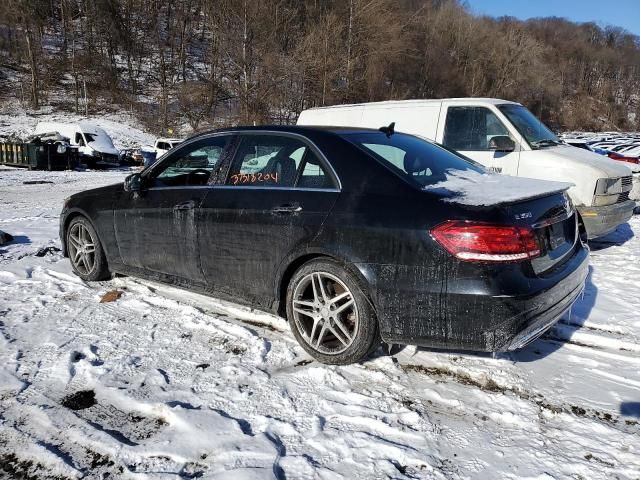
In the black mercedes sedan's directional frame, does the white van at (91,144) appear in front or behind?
in front

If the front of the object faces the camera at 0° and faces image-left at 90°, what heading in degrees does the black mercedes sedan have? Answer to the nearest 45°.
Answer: approximately 135°

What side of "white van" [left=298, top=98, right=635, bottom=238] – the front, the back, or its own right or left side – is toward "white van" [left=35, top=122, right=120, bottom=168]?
back

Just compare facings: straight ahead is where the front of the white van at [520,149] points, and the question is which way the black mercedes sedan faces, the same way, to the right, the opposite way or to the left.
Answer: the opposite way

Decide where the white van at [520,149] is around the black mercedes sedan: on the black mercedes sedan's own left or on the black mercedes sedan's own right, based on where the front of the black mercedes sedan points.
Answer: on the black mercedes sedan's own right

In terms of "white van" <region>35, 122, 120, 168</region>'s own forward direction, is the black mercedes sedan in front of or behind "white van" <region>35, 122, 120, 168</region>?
in front

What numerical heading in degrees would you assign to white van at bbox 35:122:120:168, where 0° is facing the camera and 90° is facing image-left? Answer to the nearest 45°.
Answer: approximately 315°

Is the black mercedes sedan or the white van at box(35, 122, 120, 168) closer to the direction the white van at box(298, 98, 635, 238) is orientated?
the black mercedes sedan

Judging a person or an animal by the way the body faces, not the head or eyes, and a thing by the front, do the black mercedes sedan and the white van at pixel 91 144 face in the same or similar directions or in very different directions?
very different directions
